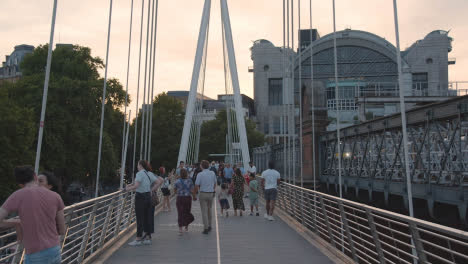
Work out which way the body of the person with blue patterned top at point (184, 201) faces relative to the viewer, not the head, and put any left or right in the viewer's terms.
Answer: facing away from the viewer

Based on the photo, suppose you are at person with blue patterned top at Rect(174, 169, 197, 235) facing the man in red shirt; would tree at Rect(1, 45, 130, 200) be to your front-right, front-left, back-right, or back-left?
back-right

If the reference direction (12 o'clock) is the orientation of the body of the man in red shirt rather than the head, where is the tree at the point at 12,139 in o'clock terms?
The tree is roughly at 12 o'clock from the man in red shirt.

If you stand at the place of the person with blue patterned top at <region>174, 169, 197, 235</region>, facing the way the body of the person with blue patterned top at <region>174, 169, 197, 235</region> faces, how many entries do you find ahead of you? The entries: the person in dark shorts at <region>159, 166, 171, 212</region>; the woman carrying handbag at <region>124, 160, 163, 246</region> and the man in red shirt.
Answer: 1

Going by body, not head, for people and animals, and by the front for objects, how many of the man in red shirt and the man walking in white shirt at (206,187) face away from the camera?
2

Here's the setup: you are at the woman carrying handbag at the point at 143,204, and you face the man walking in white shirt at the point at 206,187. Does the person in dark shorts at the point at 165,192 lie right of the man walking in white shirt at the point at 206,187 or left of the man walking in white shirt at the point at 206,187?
left

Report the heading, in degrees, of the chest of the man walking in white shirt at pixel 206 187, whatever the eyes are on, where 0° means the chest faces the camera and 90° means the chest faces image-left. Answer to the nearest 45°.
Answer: approximately 180°

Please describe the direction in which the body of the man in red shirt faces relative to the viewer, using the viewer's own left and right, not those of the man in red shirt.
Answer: facing away from the viewer
